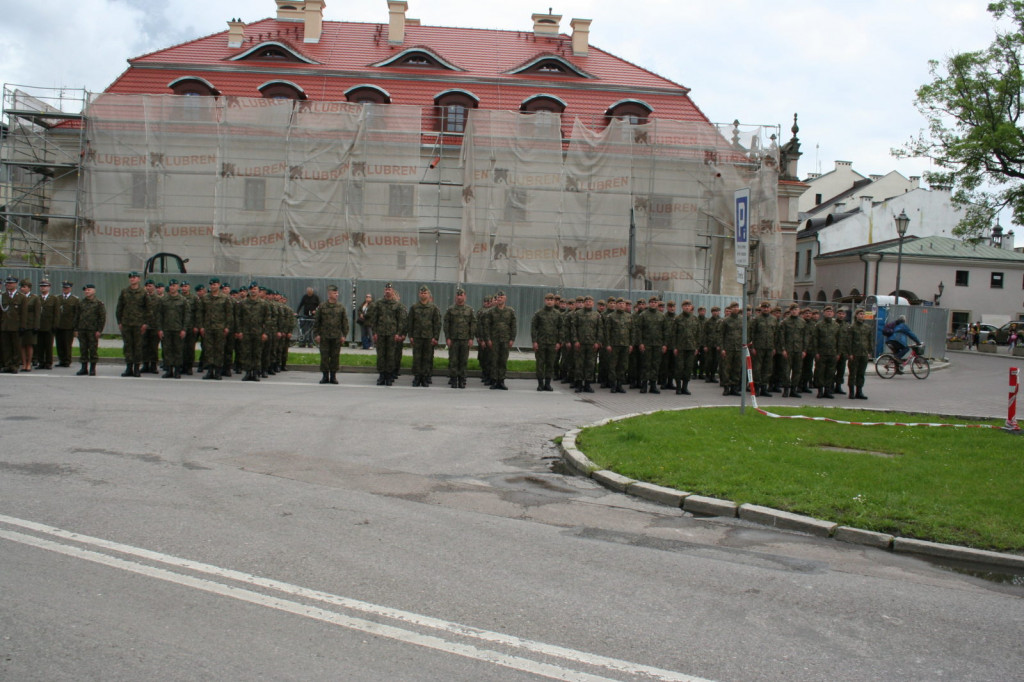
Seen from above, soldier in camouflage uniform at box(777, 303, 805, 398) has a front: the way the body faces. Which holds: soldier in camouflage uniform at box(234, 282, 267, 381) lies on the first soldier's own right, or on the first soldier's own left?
on the first soldier's own right

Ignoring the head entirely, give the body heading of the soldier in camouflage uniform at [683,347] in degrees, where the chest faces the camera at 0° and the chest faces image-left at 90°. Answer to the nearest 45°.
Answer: approximately 0°

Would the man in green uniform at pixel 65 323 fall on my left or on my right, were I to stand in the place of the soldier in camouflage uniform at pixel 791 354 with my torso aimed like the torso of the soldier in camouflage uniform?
on my right

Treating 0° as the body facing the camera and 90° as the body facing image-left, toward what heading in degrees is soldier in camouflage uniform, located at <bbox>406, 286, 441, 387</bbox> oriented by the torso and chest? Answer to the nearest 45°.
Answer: approximately 0°

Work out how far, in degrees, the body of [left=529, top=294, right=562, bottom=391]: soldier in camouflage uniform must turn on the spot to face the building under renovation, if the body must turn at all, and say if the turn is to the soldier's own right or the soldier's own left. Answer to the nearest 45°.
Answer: approximately 135° to the soldier's own right

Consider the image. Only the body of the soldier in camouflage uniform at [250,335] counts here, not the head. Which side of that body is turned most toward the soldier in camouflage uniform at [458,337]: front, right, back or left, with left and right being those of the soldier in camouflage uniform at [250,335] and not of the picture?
left

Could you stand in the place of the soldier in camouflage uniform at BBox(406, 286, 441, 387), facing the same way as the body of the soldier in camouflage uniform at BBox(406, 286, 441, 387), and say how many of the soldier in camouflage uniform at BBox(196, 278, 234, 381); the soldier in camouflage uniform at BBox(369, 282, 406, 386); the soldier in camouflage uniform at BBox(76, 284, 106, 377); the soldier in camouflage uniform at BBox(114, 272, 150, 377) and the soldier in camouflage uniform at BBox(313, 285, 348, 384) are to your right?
5

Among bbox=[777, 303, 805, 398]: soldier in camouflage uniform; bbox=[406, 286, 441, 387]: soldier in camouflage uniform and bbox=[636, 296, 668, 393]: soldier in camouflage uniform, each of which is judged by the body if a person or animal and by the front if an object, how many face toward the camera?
3

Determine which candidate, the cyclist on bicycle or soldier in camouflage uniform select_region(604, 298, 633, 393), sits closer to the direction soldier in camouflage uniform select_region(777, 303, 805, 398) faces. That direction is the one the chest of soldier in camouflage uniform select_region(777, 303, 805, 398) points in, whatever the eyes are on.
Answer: the soldier in camouflage uniform

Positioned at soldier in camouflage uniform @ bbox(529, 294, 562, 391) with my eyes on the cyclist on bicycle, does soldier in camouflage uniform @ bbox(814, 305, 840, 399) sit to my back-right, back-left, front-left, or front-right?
front-right

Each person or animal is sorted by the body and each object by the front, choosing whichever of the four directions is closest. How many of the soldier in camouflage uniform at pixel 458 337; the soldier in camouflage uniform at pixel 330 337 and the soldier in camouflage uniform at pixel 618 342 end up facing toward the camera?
3

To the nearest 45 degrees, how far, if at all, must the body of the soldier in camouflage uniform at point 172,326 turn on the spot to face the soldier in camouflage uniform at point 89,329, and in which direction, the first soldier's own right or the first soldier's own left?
approximately 135° to the first soldier's own right

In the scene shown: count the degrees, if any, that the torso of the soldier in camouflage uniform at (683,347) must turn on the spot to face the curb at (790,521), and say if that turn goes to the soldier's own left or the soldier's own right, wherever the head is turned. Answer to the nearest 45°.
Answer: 0° — they already face it

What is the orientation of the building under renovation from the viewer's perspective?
toward the camera

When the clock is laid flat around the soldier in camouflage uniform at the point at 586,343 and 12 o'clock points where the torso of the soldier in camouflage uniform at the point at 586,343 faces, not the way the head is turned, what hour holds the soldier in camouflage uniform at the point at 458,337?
the soldier in camouflage uniform at the point at 458,337 is roughly at 3 o'clock from the soldier in camouflage uniform at the point at 586,343.

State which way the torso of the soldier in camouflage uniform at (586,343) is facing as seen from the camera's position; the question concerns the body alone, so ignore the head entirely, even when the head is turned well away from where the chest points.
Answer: toward the camera

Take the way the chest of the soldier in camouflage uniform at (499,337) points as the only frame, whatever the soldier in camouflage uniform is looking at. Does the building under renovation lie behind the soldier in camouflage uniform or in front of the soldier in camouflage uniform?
behind

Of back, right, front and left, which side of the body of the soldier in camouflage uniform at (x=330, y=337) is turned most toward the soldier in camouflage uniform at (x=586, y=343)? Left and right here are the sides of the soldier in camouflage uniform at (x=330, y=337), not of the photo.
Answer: left

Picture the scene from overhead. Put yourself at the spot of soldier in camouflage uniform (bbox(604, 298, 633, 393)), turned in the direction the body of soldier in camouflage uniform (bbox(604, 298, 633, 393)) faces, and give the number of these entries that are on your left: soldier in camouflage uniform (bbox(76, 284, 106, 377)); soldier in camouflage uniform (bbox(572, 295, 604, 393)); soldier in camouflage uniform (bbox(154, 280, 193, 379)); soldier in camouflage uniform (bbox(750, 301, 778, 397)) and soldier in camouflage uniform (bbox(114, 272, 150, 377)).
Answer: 1
